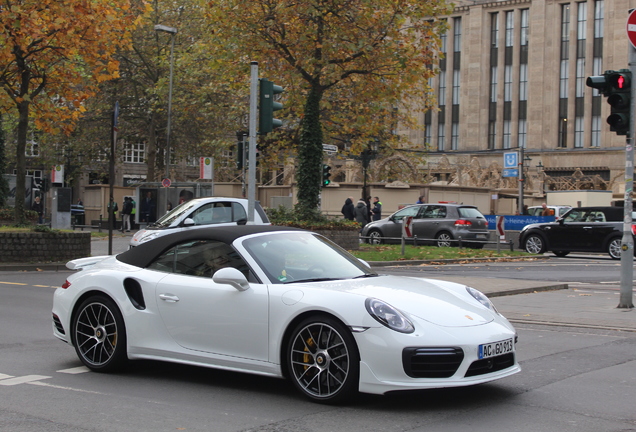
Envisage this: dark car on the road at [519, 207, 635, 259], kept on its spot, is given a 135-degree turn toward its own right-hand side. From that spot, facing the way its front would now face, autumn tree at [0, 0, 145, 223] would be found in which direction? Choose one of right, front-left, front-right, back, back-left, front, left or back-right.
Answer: back

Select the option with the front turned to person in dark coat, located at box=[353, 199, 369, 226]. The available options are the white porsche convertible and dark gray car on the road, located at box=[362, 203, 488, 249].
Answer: the dark gray car on the road

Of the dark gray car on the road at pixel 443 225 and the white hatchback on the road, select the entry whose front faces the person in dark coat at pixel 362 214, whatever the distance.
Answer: the dark gray car on the road

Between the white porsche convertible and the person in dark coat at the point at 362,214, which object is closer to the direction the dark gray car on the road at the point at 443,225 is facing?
the person in dark coat

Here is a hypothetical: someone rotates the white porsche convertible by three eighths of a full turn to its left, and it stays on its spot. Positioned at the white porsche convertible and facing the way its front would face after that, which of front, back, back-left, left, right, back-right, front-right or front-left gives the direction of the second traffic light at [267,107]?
front

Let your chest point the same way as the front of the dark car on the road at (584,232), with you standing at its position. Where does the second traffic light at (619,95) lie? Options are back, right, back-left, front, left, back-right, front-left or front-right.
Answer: left

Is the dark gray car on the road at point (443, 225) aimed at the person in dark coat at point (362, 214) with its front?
yes

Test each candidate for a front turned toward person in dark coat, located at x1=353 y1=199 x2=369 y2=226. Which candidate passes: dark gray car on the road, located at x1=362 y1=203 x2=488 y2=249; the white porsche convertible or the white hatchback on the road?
the dark gray car on the road

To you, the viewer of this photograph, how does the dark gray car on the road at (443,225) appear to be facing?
facing away from the viewer and to the left of the viewer

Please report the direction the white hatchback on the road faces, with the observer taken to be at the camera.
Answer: facing the viewer and to the left of the viewer

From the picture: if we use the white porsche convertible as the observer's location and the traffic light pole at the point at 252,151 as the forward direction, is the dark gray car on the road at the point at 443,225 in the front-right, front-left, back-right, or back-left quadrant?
front-right

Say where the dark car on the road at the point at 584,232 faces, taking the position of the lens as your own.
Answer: facing to the left of the viewer
